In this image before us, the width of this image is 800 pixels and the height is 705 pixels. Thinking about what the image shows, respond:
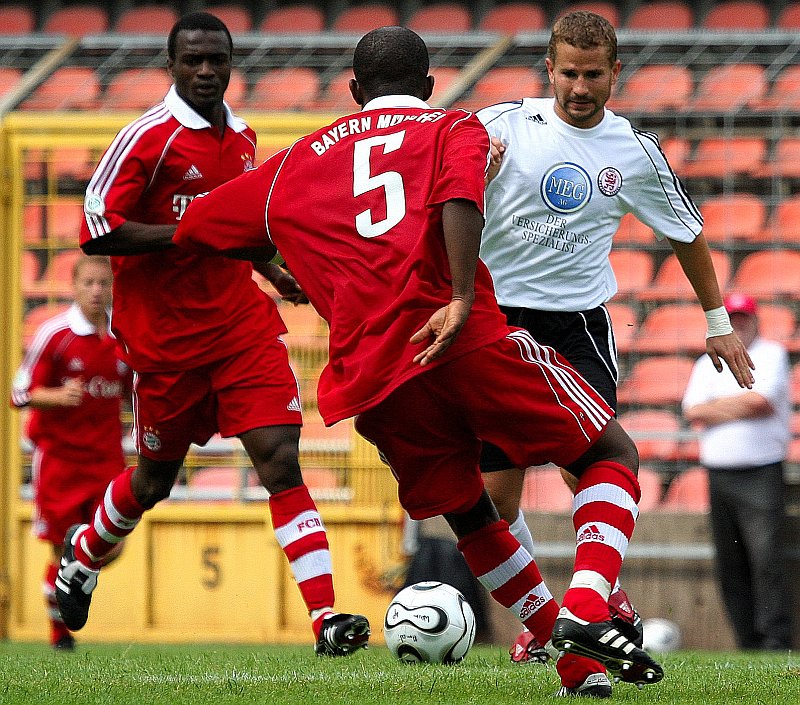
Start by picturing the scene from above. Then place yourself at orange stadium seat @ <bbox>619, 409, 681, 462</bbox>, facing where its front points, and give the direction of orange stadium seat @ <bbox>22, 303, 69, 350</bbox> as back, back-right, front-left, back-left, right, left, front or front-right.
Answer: right

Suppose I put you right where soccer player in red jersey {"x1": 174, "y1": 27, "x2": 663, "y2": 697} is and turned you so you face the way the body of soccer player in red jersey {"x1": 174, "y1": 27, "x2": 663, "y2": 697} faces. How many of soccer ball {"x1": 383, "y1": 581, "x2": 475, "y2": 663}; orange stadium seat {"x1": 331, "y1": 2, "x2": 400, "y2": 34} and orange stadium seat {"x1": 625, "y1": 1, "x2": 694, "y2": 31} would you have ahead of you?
3

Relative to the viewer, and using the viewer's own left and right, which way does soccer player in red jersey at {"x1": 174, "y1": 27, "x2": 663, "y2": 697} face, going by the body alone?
facing away from the viewer

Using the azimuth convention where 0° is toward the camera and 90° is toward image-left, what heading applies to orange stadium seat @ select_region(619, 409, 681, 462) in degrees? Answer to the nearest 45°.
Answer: approximately 0°

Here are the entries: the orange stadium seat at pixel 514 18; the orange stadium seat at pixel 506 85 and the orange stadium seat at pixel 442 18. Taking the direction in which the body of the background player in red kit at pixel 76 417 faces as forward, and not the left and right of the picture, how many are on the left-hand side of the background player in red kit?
3

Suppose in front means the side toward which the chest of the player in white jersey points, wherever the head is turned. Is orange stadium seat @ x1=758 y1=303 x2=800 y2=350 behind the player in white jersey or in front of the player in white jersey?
behind

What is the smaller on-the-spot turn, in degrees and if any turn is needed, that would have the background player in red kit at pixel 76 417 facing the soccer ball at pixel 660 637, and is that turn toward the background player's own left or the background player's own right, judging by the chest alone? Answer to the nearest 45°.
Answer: approximately 45° to the background player's own left

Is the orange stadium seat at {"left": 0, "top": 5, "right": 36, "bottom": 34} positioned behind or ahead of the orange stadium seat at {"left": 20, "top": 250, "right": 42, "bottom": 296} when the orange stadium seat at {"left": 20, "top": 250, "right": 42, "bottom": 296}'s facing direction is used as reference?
behind

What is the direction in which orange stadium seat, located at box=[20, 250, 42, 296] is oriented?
toward the camera

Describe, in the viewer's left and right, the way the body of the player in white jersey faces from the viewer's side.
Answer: facing the viewer

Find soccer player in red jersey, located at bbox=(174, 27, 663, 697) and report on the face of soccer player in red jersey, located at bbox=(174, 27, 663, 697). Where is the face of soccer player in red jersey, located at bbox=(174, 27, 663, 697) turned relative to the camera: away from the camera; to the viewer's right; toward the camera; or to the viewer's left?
away from the camera

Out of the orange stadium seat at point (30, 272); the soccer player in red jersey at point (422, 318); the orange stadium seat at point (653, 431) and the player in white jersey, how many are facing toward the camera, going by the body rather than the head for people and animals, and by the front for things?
3

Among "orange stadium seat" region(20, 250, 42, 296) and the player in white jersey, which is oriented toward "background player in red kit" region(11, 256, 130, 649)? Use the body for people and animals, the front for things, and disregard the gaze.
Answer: the orange stadium seat

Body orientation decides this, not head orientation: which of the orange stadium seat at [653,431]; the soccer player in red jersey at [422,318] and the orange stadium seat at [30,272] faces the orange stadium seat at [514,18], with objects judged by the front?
the soccer player in red jersey

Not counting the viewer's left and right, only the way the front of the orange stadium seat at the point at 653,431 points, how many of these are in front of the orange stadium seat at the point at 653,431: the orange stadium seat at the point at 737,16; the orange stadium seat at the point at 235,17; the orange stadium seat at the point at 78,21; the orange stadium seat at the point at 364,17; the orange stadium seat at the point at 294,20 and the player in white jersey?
1

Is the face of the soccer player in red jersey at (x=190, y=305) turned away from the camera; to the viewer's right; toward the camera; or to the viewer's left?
toward the camera
